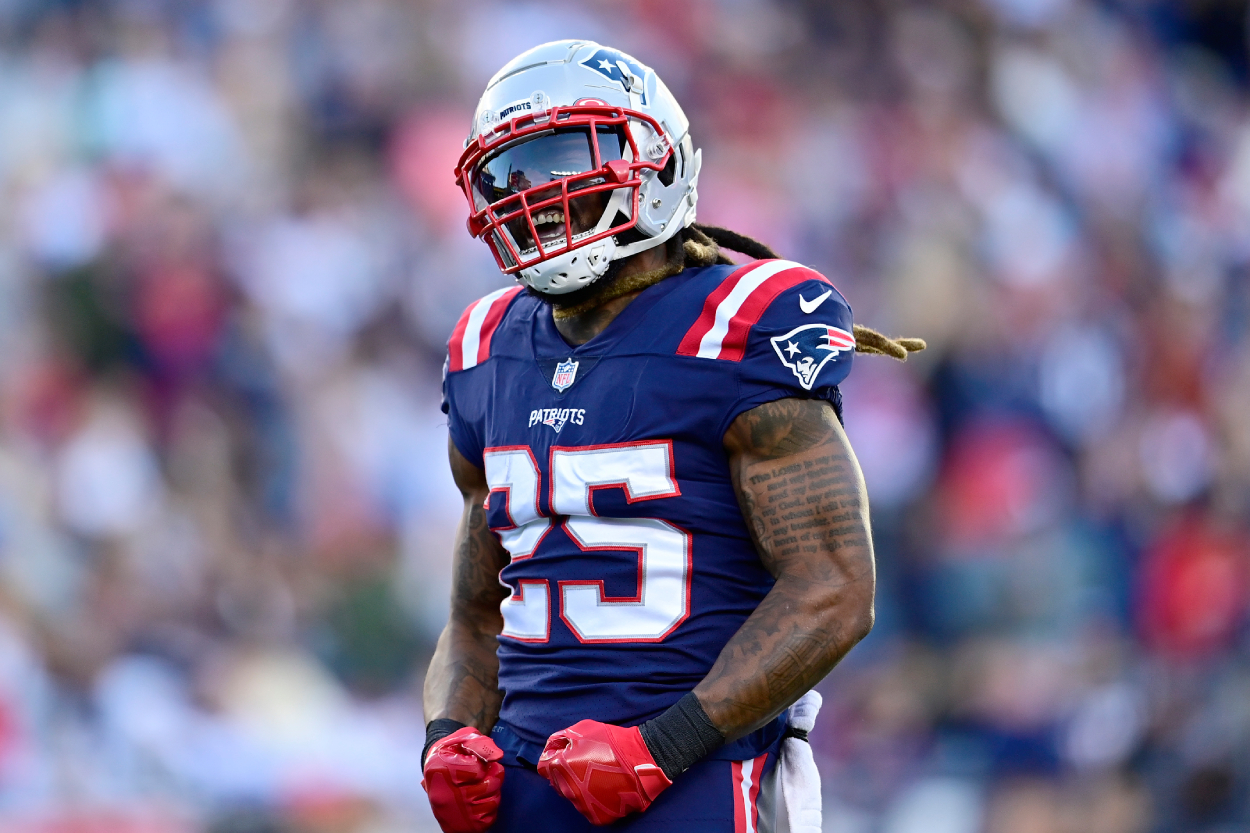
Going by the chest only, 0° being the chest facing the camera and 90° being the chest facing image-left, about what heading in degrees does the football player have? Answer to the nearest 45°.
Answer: approximately 45°
